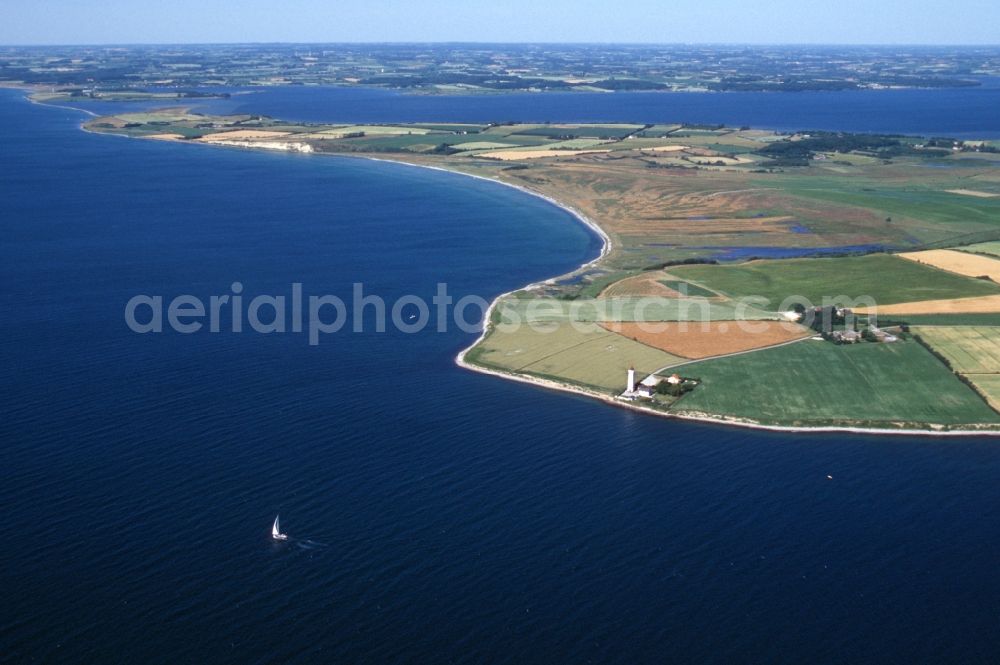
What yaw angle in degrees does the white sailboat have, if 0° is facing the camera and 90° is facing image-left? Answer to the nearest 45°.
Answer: approximately 90°

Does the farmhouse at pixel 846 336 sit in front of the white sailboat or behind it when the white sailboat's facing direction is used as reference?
behind
